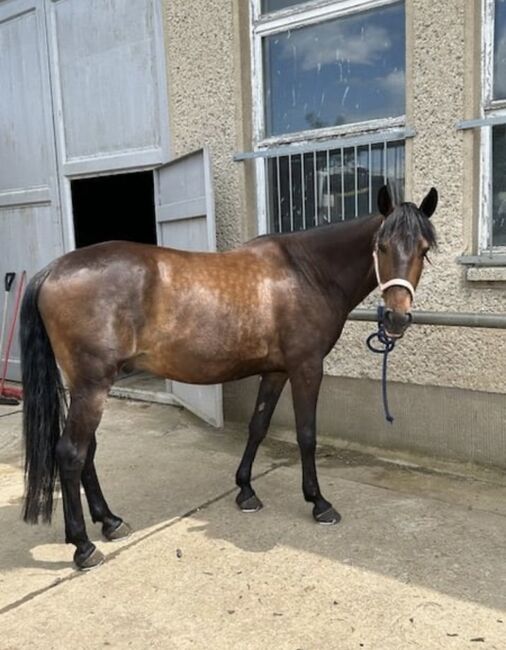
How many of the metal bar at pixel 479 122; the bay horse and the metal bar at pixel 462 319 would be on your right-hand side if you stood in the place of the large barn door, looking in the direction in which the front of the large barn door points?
0

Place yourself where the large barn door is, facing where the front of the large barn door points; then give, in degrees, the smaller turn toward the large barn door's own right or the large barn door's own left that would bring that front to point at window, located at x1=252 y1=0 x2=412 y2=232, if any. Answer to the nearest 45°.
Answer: approximately 90° to the large barn door's own left

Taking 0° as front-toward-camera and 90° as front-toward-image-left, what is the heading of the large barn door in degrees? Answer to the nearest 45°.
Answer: approximately 45°

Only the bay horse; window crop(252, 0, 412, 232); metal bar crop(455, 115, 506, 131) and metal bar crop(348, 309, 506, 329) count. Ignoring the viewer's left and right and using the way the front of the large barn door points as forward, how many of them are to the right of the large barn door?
0

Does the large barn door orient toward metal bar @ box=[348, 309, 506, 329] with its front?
no

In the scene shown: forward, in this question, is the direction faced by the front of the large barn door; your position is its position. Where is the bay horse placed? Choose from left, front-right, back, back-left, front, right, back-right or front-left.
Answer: front-left

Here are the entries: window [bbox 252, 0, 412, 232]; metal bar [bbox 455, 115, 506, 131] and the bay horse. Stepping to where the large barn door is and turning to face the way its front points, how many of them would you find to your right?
0

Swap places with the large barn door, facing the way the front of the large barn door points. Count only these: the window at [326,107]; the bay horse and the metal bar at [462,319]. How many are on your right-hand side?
0

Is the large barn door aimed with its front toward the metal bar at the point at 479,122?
no
